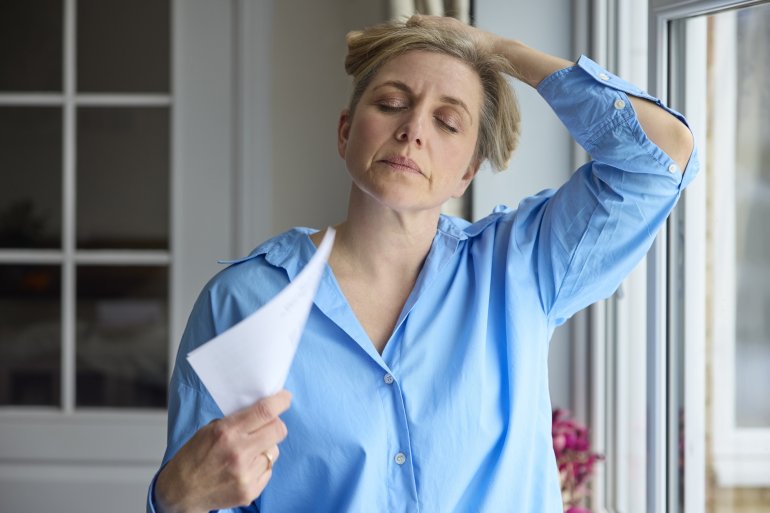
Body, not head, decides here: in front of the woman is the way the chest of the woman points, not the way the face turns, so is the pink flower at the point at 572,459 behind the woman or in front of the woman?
behind

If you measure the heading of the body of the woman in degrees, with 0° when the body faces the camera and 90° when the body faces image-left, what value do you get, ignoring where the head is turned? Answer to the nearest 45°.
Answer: approximately 0°

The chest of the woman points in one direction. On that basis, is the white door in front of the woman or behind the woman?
behind

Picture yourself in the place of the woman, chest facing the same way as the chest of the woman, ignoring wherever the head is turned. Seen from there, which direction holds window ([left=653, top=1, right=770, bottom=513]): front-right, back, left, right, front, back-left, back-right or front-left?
back-left
